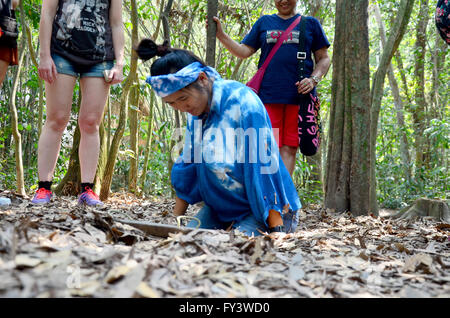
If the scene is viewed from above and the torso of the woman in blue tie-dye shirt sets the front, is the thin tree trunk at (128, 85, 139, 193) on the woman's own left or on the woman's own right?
on the woman's own right

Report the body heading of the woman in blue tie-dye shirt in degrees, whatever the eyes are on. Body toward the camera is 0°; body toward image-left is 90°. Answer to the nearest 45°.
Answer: approximately 45°

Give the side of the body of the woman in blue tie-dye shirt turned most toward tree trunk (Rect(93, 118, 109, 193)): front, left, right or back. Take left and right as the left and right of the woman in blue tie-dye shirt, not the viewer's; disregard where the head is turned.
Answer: right

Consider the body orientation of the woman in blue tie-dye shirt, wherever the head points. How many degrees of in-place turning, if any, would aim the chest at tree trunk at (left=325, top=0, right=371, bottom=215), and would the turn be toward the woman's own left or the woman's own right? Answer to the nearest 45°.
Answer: approximately 180°

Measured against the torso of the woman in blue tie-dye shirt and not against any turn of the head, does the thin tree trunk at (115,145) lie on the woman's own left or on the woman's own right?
on the woman's own right

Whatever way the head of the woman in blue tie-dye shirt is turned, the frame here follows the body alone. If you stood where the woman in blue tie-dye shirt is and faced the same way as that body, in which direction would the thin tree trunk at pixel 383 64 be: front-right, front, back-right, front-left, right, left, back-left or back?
back

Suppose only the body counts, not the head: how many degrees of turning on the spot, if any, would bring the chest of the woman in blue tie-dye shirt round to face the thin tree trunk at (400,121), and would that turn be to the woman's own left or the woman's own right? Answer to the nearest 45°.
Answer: approximately 180°

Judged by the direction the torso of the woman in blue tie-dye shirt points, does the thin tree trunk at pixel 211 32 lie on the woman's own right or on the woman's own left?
on the woman's own right
